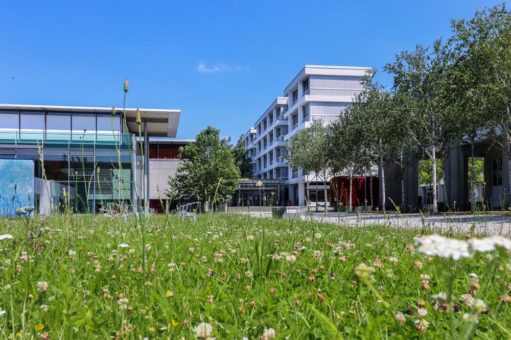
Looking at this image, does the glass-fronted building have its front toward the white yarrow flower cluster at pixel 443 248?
yes

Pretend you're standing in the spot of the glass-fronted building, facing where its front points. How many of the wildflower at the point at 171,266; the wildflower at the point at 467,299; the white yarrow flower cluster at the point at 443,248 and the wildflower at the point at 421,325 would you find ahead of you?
4

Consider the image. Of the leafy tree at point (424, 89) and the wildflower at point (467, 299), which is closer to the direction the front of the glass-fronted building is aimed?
the wildflower

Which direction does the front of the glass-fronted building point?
toward the camera

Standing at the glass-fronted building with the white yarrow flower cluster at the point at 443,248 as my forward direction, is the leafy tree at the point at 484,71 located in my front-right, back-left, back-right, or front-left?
front-left

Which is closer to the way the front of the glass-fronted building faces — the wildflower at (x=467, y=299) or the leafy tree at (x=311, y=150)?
the wildflower

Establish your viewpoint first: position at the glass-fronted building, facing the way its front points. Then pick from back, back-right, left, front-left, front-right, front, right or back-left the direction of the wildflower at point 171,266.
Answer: front

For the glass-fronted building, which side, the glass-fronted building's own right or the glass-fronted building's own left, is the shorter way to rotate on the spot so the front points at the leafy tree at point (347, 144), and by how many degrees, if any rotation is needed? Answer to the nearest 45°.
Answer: approximately 90° to the glass-fronted building's own left

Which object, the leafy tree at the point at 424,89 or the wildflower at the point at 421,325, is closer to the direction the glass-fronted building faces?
the wildflower

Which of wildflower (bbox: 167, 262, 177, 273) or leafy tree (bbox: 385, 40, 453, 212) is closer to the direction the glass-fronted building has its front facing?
the wildflower

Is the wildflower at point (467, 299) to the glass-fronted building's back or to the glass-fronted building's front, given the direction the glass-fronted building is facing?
to the front

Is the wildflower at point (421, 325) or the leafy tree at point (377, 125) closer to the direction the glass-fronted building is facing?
the wildflower

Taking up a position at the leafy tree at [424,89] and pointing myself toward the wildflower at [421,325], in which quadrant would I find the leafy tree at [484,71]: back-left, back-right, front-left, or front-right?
front-left

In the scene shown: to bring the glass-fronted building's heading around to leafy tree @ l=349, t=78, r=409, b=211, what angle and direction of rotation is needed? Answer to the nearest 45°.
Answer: approximately 90° to its left
